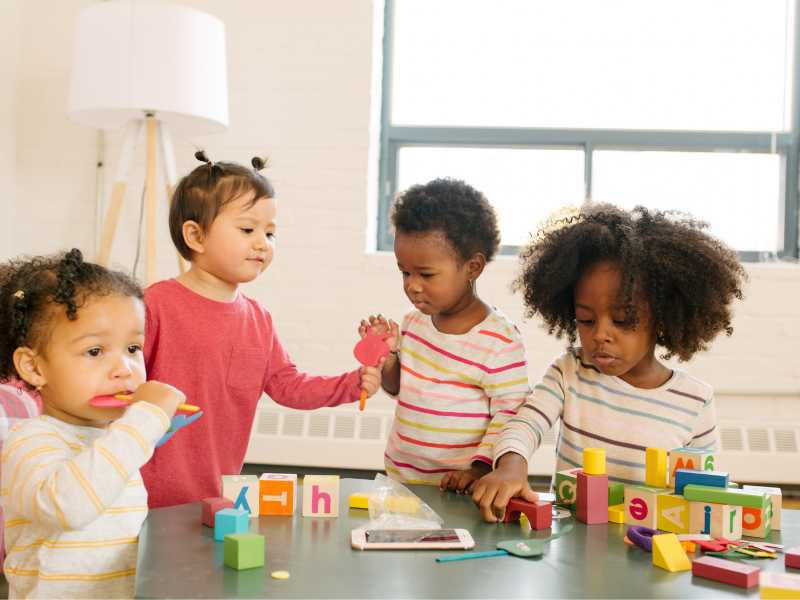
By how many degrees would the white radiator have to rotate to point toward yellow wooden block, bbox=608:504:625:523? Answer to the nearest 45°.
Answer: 0° — it already faces it

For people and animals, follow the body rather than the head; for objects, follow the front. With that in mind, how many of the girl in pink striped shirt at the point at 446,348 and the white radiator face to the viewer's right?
0

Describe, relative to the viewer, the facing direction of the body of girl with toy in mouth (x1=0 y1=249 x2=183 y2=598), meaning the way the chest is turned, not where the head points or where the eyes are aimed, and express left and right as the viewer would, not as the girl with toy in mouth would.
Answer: facing the viewer and to the right of the viewer

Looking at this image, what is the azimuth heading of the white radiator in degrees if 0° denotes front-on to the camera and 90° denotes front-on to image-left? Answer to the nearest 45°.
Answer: approximately 0°

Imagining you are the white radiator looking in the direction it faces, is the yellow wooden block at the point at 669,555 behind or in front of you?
in front

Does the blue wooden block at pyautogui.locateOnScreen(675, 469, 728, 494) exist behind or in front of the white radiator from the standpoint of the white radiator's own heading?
in front

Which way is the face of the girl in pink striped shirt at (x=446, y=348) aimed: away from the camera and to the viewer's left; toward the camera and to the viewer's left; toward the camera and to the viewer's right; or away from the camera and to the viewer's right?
toward the camera and to the viewer's left

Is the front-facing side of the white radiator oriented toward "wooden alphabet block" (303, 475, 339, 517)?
yes

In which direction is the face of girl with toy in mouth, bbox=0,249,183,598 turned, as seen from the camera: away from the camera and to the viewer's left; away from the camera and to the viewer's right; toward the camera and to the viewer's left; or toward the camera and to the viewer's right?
toward the camera and to the viewer's right

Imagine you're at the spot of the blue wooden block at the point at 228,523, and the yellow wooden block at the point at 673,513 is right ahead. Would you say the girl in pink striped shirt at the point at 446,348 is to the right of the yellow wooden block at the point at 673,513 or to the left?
left
